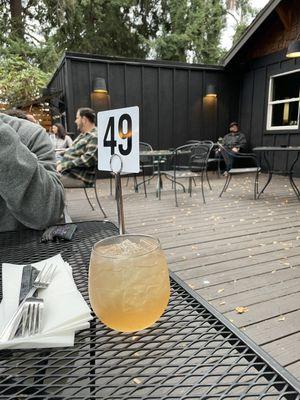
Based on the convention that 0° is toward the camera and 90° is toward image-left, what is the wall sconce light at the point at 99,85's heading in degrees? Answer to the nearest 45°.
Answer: approximately 0°

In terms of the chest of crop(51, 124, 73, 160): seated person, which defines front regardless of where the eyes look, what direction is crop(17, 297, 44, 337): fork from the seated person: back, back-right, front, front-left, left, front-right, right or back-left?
front-left

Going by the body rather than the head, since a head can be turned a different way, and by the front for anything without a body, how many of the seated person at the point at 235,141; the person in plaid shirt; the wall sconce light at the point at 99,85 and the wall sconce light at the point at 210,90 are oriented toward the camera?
3

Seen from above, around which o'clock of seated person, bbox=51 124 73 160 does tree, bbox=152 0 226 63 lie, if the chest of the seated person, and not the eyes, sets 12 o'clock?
The tree is roughly at 6 o'clock from the seated person.

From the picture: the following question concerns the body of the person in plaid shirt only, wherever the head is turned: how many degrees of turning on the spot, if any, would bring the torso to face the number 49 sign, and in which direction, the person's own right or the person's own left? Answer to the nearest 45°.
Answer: approximately 90° to the person's own left

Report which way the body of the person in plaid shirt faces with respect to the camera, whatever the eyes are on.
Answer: to the viewer's left

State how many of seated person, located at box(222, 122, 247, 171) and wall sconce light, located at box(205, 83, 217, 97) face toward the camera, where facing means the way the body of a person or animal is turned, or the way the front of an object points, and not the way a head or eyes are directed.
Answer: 2

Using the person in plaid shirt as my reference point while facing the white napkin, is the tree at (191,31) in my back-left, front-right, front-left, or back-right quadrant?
back-left

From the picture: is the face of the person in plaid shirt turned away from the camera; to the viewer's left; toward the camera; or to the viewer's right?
to the viewer's left

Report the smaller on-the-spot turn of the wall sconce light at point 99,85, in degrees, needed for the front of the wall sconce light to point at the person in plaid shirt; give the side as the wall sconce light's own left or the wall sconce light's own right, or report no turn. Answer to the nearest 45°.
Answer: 0° — it already faces them

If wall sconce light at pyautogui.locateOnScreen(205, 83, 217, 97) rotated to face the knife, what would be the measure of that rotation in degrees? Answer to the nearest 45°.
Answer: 0° — it already faces it

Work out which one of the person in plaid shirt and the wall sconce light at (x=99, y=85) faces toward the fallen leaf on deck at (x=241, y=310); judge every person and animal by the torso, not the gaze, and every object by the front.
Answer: the wall sconce light

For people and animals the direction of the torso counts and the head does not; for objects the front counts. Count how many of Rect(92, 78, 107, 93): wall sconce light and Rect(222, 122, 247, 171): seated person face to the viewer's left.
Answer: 0

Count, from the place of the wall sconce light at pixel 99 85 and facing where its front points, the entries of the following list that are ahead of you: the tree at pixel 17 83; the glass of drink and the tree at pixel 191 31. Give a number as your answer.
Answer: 1

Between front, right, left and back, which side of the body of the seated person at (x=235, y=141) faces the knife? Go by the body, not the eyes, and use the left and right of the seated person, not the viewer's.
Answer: front
